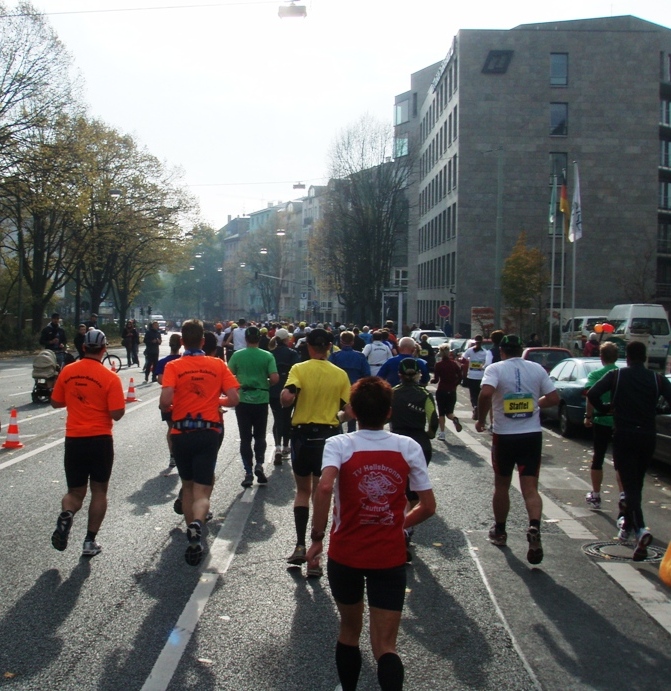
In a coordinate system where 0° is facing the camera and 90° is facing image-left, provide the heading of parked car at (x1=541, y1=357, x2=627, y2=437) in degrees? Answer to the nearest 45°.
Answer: approximately 135°

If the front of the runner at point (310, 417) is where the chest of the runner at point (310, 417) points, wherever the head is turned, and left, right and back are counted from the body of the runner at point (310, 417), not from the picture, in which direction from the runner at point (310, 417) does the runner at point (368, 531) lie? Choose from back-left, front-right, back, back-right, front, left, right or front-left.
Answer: back

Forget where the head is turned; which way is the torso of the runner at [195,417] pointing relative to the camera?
away from the camera

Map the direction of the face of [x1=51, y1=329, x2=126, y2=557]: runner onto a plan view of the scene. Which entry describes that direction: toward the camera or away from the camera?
away from the camera

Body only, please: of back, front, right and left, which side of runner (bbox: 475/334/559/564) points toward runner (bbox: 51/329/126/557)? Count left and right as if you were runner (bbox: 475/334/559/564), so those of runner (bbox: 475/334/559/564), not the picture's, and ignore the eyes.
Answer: left

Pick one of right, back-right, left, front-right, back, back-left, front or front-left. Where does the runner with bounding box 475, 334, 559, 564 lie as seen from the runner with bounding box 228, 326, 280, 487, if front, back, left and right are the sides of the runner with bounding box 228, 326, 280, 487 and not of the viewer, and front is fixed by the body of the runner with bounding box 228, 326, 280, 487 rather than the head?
back-right

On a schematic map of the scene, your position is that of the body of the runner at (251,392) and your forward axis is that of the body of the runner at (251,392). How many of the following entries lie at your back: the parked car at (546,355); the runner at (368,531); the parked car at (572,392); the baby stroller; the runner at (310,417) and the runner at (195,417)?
3

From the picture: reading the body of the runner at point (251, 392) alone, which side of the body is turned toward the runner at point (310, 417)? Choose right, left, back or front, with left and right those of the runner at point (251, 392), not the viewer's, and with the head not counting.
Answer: back

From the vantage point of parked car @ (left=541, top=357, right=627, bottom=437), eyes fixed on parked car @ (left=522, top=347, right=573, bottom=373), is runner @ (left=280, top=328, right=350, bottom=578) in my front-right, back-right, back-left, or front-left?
back-left

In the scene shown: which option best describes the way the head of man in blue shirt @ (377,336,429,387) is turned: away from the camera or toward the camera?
away from the camera

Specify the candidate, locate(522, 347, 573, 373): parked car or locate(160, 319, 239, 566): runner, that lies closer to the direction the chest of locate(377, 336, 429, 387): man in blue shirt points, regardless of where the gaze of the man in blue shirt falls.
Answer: the parked car

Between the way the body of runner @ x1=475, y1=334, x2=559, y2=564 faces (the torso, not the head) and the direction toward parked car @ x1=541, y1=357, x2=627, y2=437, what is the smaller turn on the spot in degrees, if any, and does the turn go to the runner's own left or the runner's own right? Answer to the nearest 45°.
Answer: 0° — they already face it

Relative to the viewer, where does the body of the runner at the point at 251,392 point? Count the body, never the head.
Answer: away from the camera

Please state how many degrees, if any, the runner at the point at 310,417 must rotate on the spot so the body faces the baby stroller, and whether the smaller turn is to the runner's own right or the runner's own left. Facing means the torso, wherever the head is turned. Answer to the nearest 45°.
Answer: approximately 45° to the runner's own left

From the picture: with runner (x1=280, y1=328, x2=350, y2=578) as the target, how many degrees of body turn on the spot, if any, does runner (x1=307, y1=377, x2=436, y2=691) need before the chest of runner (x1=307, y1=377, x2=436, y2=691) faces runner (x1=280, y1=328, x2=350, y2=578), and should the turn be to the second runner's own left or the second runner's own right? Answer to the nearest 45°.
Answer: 0° — they already face them

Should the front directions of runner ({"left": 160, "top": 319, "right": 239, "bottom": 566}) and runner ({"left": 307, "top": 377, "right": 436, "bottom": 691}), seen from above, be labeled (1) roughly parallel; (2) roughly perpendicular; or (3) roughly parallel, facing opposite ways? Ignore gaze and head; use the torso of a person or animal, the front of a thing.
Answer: roughly parallel

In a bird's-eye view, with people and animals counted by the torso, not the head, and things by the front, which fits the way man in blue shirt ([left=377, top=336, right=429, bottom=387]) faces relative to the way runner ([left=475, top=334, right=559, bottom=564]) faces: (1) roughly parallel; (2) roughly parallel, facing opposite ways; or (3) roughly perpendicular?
roughly parallel

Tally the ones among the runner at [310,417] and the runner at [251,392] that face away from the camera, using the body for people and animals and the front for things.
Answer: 2

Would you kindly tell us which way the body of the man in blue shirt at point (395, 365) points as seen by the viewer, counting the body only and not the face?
away from the camera
